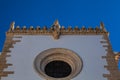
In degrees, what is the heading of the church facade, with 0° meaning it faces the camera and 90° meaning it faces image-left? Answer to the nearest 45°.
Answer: approximately 0°
